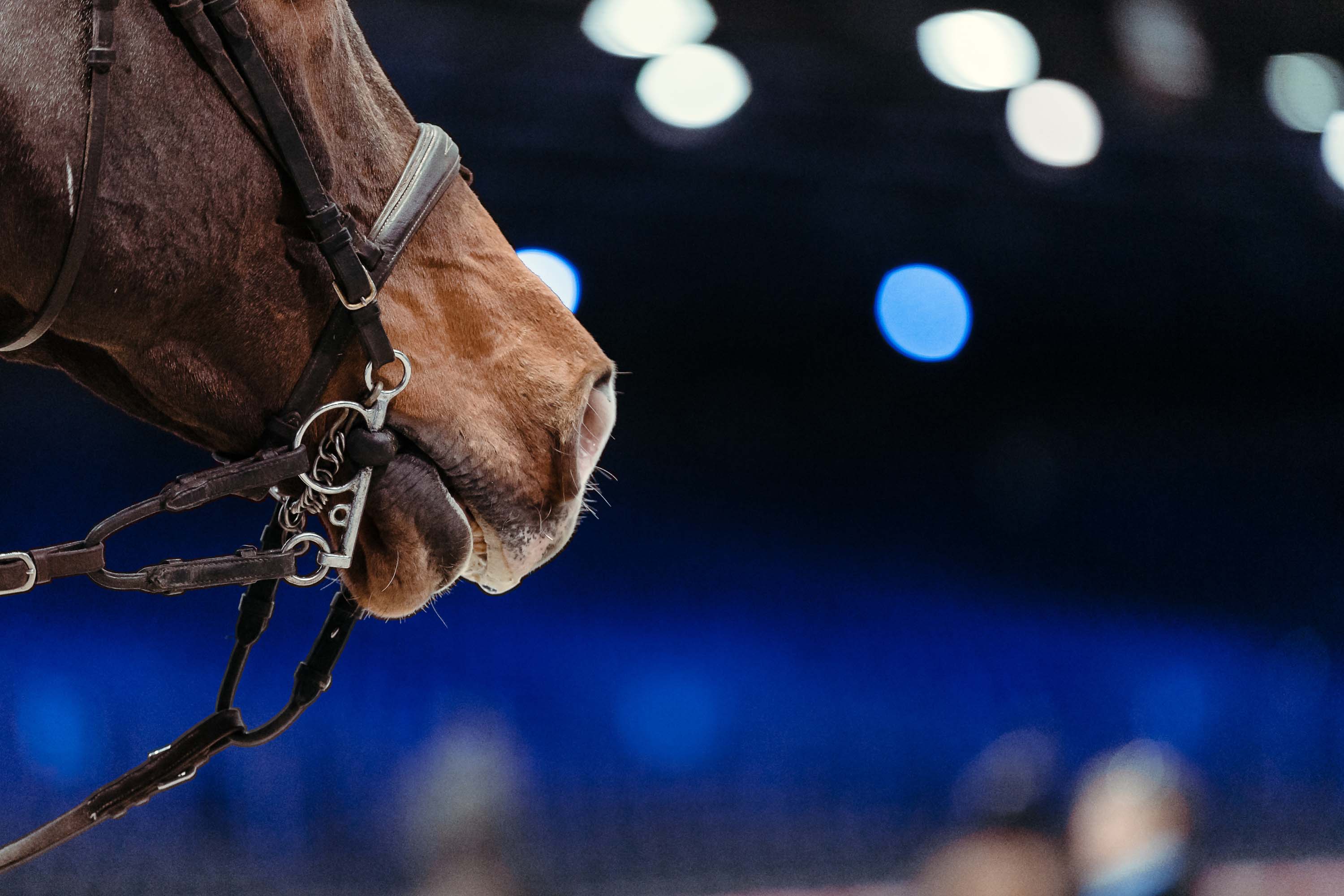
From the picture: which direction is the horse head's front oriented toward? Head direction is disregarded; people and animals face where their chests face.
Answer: to the viewer's right
